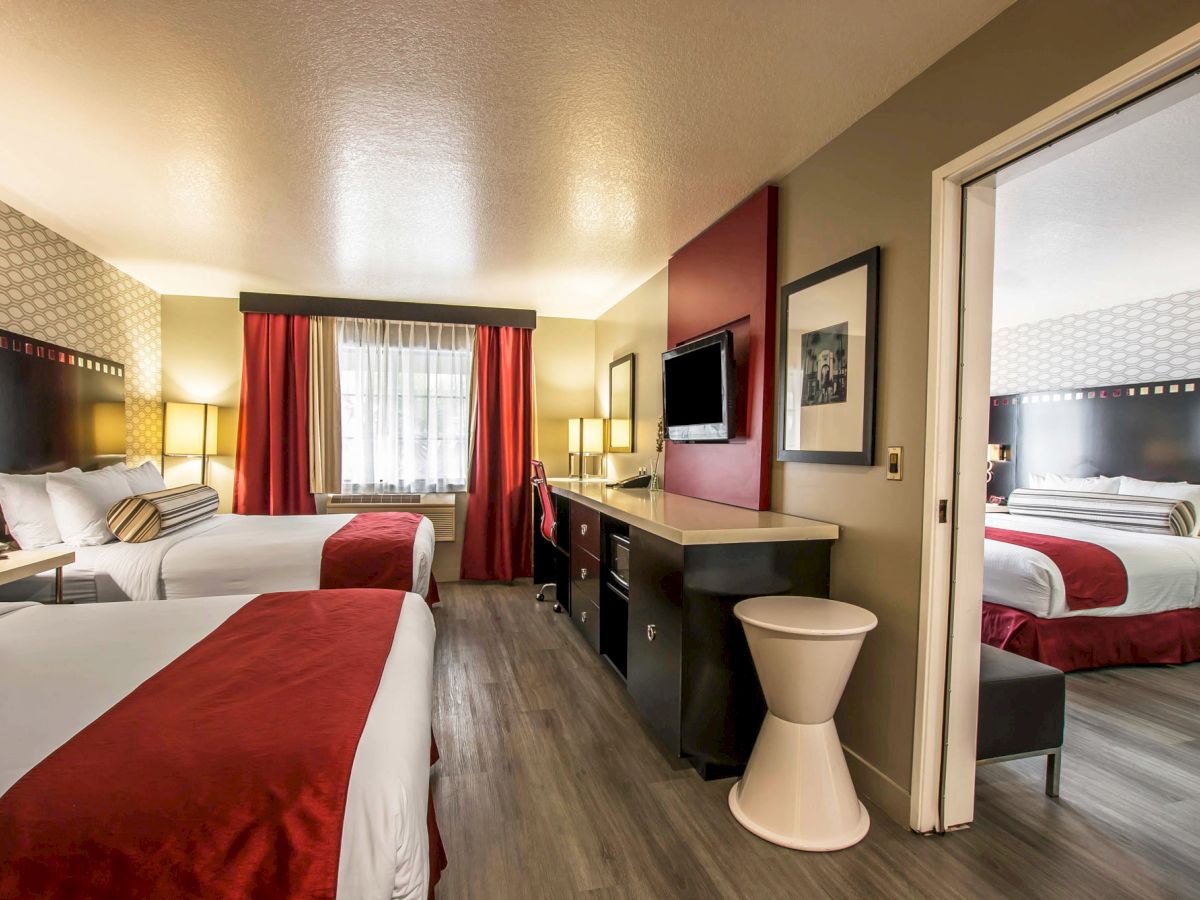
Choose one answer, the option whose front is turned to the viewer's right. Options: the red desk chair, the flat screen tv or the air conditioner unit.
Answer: the red desk chair

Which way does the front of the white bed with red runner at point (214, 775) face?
to the viewer's right

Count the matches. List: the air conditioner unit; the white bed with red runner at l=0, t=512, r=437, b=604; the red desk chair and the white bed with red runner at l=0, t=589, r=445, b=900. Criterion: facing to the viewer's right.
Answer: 3

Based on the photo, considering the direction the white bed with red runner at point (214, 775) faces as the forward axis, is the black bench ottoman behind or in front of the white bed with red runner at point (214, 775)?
in front

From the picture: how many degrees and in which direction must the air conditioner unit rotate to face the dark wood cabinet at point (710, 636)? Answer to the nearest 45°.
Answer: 0° — it already faces it

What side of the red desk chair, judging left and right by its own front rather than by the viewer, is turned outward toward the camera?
right

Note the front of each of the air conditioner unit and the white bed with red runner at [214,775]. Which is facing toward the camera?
the air conditioner unit

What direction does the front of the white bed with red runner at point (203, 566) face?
to the viewer's right

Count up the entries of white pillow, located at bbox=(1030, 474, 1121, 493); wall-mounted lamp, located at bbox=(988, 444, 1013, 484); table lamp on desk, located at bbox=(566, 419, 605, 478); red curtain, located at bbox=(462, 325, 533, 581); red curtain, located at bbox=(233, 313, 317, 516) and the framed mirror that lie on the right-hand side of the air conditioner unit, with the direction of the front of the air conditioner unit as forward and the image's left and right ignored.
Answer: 1

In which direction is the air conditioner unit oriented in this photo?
toward the camera

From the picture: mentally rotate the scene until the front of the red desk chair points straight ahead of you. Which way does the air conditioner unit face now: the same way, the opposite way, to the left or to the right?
to the right

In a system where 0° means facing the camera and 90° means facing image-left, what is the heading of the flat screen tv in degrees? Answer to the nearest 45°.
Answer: approximately 45°

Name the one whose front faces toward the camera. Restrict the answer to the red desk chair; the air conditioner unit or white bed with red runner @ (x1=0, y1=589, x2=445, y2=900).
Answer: the air conditioner unit

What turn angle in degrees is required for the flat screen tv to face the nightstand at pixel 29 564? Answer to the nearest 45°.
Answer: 0° — it already faces it

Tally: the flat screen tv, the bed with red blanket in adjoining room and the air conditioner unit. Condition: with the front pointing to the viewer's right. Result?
0

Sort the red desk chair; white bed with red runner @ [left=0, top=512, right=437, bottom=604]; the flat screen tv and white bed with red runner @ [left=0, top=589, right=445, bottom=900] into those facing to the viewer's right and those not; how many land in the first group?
3
